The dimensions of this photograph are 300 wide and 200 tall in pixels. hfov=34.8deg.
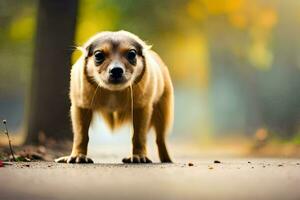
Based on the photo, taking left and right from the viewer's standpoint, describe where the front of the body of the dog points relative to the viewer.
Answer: facing the viewer

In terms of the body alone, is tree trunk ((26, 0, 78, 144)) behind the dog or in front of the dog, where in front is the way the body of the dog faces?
behind
